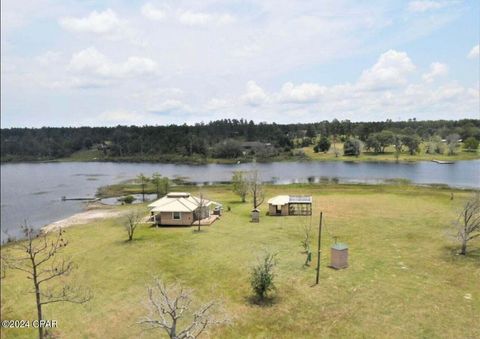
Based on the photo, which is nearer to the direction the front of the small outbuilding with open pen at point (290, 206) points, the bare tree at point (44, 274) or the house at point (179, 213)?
the bare tree

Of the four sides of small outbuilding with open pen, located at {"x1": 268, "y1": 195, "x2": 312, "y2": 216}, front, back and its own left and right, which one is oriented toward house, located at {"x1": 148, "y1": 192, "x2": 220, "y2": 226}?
right

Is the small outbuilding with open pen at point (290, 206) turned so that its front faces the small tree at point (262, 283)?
yes

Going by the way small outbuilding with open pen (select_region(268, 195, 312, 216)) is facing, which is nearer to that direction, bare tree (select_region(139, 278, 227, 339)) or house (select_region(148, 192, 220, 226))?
the bare tree

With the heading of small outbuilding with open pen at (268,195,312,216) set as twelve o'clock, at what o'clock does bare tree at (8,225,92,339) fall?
The bare tree is roughly at 1 o'clock from the small outbuilding with open pen.

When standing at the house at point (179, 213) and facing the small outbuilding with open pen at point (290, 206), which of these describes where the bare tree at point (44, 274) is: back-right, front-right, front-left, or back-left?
back-right

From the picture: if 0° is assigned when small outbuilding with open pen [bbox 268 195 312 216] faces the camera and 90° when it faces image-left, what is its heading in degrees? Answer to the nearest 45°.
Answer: approximately 0°

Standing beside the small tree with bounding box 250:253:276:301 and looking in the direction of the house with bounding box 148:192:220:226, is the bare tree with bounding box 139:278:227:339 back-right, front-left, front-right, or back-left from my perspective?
back-left

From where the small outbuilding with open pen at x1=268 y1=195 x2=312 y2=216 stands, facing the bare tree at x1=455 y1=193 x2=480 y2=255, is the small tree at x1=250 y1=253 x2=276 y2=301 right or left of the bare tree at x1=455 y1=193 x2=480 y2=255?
right

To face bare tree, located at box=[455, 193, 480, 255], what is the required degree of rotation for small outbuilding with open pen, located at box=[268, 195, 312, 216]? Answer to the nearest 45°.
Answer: approximately 45° to its left
